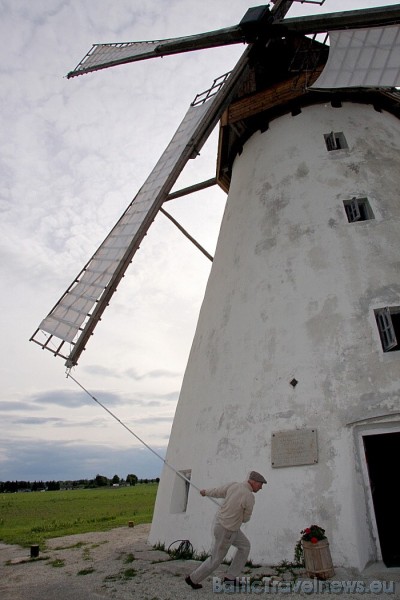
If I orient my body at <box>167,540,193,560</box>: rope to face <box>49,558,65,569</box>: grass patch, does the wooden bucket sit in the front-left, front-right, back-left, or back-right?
back-left

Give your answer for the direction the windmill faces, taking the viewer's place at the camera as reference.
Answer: facing the viewer and to the left of the viewer

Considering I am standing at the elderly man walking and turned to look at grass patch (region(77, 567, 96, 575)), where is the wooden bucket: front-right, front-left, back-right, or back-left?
back-right
